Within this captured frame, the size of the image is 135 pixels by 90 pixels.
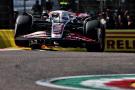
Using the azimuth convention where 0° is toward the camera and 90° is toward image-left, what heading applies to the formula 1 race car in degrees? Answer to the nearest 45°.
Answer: approximately 0°
